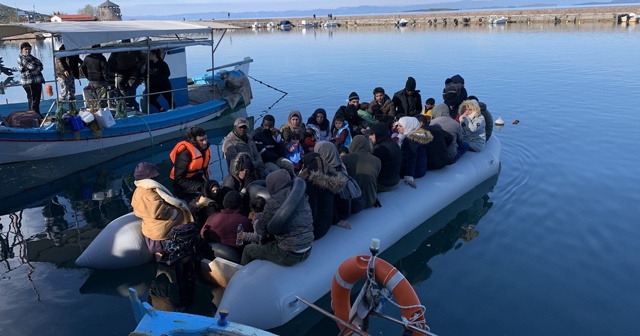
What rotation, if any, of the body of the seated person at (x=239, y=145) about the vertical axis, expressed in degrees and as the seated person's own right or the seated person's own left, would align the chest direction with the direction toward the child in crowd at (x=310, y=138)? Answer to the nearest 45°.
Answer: approximately 90° to the seated person's own left

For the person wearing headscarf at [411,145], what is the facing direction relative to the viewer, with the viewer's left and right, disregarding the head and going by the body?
facing to the left of the viewer

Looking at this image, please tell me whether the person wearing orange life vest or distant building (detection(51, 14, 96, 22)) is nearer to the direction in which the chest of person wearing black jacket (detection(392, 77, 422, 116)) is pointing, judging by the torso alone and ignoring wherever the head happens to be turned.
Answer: the person wearing orange life vest

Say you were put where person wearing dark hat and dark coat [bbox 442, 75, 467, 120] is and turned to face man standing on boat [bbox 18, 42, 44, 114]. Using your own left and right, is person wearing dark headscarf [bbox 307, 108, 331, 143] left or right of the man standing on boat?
left

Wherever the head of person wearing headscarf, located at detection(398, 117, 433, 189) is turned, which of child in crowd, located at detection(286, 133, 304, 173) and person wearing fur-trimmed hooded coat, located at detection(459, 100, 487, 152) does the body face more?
the child in crowd

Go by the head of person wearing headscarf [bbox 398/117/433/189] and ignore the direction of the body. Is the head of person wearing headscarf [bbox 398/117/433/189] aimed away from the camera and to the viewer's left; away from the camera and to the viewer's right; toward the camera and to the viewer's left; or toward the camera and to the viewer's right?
toward the camera and to the viewer's left

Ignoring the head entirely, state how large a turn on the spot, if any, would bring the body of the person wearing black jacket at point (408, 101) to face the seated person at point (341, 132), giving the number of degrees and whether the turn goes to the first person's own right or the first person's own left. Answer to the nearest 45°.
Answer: approximately 45° to the first person's own right

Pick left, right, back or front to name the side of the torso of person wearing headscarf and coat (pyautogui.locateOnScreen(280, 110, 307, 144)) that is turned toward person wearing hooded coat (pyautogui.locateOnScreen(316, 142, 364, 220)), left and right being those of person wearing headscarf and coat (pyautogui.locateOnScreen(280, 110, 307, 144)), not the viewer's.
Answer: front

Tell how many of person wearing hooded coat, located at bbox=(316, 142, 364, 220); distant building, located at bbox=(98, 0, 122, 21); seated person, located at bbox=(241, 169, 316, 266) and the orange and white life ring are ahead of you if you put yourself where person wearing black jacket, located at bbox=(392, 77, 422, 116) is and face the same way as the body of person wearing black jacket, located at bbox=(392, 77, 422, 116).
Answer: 3

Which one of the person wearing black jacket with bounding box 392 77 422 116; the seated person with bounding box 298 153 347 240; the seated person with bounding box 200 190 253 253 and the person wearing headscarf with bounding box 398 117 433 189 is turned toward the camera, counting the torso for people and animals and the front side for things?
the person wearing black jacket

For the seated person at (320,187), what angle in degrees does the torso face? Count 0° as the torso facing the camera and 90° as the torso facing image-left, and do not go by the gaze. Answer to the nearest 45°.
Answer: approximately 135°

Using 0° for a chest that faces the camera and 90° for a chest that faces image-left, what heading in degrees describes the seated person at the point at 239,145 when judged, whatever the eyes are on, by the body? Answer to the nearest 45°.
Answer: approximately 315°
